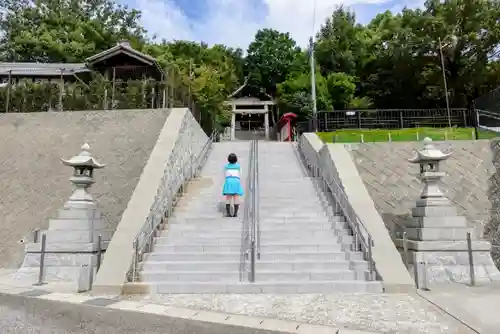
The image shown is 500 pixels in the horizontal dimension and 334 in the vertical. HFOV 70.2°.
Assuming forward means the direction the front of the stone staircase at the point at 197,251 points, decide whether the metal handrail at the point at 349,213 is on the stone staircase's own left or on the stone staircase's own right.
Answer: on the stone staircase's own left

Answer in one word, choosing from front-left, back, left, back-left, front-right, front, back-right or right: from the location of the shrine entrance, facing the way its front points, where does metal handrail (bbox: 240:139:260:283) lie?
front

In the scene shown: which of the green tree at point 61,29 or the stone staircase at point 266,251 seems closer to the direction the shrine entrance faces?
the stone staircase

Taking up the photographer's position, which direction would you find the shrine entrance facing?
facing the viewer

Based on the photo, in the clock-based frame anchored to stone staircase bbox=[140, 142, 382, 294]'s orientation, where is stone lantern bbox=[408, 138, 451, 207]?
The stone lantern is roughly at 9 o'clock from the stone staircase.

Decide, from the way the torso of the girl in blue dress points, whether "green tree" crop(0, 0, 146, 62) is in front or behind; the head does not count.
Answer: in front

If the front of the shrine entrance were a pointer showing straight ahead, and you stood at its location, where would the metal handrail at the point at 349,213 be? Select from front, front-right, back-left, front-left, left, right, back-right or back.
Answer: front

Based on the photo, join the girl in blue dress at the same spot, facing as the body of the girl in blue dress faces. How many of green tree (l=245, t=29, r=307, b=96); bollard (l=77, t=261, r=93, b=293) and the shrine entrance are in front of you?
2

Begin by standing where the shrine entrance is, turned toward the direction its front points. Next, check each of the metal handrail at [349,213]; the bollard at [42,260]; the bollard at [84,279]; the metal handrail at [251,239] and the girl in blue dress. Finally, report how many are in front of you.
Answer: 5

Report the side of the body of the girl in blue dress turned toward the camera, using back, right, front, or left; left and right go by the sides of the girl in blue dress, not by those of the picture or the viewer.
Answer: back

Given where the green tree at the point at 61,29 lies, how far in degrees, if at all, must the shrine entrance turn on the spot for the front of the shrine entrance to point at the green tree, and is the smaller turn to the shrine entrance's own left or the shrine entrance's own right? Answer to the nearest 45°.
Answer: approximately 90° to the shrine entrance's own right

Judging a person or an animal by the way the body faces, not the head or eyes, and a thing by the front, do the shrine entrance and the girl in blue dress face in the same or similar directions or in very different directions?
very different directions

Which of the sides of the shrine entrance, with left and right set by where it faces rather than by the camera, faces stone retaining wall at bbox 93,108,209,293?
front

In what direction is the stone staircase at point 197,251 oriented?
toward the camera

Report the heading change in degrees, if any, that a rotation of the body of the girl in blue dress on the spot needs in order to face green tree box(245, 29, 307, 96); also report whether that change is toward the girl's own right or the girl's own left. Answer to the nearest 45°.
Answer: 0° — they already face it

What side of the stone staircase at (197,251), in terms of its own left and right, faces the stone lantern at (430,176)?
left
